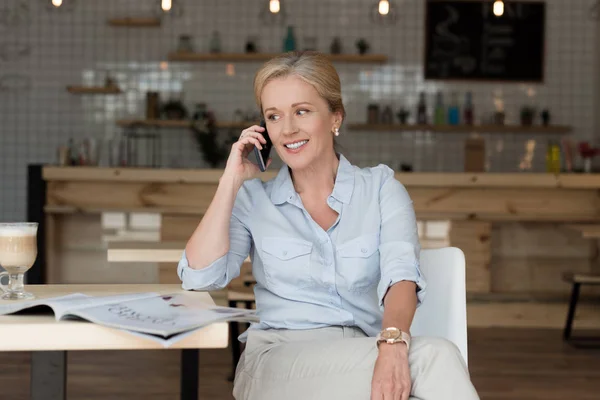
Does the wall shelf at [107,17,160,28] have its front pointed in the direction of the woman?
yes

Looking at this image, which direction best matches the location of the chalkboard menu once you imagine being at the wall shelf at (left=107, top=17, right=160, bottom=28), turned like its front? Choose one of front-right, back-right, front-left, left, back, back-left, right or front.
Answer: left

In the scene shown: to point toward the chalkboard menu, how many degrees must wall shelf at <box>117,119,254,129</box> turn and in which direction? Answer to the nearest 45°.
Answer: approximately 90° to its left

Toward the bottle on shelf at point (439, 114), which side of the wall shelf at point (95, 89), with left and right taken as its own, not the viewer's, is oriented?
left

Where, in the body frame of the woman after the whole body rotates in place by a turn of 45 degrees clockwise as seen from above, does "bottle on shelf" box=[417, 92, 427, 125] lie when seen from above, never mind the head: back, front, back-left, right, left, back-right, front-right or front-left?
back-right

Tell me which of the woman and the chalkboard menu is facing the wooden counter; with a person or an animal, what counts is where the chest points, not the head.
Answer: the chalkboard menu

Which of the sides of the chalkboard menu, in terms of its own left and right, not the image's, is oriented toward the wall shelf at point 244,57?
right

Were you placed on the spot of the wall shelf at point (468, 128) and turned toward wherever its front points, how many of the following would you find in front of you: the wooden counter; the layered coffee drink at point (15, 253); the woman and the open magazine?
4

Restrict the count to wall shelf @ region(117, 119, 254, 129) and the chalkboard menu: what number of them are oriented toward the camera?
2

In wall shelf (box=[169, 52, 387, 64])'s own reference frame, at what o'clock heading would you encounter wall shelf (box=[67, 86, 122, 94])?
wall shelf (box=[67, 86, 122, 94]) is roughly at 3 o'clock from wall shelf (box=[169, 52, 387, 64]).

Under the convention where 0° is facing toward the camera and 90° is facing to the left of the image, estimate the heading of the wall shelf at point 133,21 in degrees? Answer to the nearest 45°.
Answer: approximately 0°
